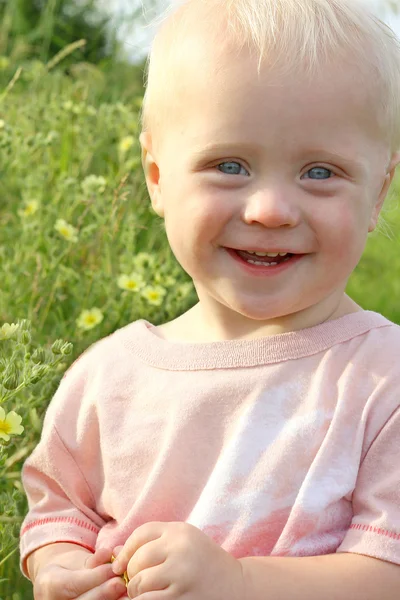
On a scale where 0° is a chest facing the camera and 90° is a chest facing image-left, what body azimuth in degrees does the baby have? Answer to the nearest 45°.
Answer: approximately 0°

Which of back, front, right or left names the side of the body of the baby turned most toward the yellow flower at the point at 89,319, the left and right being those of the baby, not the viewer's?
back

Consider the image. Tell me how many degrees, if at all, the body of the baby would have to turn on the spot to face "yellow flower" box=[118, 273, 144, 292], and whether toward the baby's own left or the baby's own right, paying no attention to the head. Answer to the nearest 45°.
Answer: approximately 180°

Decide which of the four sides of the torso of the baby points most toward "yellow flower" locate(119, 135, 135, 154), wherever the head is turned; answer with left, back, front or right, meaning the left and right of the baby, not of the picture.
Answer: back

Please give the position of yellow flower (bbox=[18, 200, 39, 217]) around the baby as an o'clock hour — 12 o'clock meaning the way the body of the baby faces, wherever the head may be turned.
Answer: The yellow flower is roughly at 5 o'clock from the baby.

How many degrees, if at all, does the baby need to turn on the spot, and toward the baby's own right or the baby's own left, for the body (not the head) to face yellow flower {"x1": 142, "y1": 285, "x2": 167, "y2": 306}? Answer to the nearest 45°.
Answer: approximately 180°
